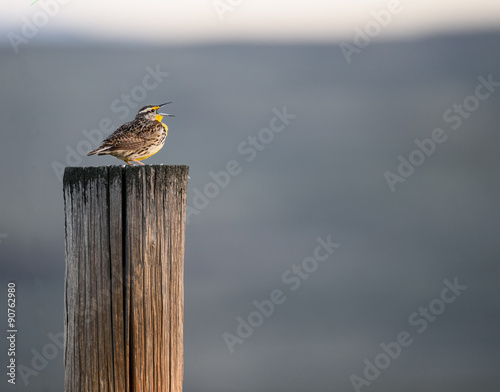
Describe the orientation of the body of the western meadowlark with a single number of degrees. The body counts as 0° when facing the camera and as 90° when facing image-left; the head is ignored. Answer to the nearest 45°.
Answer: approximately 270°
